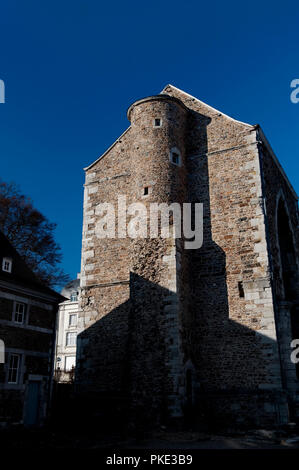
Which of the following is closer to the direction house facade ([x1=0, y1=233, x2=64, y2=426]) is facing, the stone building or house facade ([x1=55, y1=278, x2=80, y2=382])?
the stone building

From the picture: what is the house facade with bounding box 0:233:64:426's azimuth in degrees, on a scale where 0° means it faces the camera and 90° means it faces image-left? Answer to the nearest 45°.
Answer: approximately 315°

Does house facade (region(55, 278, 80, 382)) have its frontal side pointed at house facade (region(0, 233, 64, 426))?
yes

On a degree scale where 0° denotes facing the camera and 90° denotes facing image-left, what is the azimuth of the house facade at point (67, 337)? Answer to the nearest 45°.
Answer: approximately 0°

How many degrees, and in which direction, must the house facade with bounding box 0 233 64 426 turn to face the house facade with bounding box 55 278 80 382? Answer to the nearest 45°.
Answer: approximately 135° to its left
